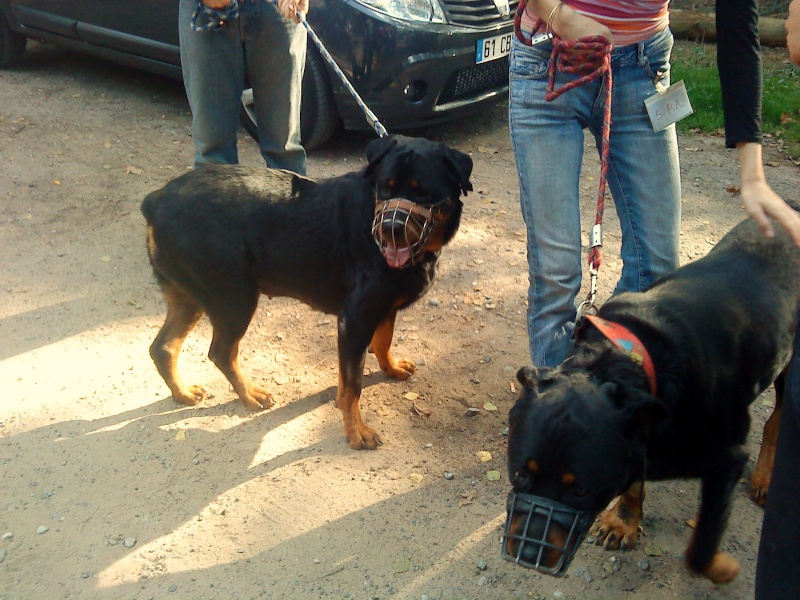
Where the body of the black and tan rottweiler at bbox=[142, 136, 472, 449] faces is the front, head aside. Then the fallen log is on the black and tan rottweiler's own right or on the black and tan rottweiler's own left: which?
on the black and tan rottweiler's own left

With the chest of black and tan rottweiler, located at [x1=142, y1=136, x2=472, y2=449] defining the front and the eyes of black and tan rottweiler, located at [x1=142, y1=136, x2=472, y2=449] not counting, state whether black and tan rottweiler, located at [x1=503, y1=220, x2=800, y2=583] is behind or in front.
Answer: in front

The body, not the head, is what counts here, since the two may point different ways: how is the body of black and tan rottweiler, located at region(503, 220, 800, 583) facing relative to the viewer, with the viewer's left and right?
facing the viewer and to the left of the viewer

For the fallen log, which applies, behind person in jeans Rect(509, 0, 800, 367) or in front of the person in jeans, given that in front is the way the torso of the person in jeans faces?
behind

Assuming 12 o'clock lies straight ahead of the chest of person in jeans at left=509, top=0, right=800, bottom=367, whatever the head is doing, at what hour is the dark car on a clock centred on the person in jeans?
The dark car is roughly at 5 o'clock from the person in jeans.

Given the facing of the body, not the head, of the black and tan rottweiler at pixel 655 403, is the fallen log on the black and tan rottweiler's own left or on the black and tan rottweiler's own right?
on the black and tan rottweiler's own right

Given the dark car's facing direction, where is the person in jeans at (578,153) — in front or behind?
in front

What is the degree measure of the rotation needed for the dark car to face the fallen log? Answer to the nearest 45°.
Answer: approximately 90° to its left

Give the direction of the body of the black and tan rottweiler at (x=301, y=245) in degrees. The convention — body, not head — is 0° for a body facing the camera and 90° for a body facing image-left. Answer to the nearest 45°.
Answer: approximately 315°

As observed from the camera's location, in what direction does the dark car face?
facing the viewer and to the right of the viewer

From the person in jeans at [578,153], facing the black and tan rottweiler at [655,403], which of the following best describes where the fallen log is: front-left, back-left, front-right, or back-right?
back-left

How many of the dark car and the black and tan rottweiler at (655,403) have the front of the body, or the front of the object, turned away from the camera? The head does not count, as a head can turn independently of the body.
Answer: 0

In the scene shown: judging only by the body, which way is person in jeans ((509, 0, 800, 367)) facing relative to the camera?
toward the camera
